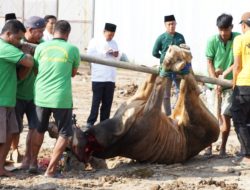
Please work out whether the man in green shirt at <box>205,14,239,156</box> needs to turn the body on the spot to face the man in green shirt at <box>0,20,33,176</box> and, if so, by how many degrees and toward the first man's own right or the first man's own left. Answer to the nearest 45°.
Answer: approximately 45° to the first man's own right

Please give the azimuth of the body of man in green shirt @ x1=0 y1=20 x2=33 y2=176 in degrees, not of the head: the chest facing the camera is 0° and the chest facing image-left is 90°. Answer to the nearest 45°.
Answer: approximately 270°

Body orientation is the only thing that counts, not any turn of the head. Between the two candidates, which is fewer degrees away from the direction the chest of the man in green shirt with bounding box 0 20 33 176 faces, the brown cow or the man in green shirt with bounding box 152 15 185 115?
the brown cow

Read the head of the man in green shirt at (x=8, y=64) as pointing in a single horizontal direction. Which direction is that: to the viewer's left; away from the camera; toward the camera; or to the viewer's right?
to the viewer's right

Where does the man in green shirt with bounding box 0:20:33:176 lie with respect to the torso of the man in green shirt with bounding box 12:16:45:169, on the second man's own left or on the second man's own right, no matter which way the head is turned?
on the second man's own right

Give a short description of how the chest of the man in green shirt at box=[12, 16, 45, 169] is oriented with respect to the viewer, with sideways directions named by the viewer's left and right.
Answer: facing the viewer and to the right of the viewer

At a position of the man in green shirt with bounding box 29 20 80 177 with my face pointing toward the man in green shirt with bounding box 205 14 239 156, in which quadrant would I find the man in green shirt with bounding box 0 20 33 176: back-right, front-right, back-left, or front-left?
back-left

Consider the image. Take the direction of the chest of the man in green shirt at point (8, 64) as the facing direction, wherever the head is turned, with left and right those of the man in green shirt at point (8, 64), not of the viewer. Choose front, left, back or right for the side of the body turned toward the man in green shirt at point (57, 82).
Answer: front

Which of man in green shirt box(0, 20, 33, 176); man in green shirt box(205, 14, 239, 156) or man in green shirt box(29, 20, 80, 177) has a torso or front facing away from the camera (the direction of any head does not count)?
man in green shirt box(29, 20, 80, 177)

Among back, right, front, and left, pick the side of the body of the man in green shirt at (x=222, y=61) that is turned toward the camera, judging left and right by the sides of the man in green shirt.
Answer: front

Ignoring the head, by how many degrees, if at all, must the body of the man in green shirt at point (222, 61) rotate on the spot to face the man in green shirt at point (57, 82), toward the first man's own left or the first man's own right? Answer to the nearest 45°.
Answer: approximately 45° to the first man's own right
